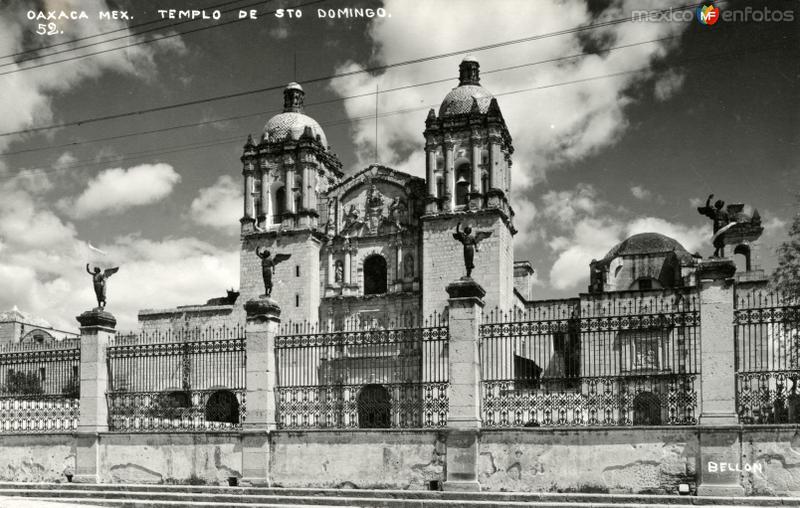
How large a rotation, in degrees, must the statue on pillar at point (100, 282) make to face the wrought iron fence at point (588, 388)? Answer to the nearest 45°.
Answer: approximately 90° to its left

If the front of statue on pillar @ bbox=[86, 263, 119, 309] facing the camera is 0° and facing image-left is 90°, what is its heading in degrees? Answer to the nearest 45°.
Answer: approximately 45°

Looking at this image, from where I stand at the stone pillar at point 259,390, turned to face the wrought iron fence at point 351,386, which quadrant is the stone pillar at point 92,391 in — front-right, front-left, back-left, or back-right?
back-left

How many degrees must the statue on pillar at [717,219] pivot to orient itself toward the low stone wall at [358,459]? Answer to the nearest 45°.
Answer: approximately 45° to its right
